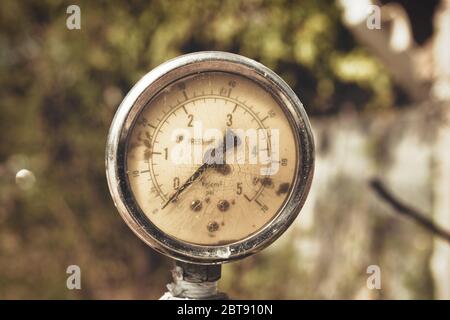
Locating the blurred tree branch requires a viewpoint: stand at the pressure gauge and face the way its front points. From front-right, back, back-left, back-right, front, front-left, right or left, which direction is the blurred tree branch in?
back-left

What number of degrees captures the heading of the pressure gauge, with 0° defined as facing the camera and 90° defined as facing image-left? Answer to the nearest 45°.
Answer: approximately 0°
